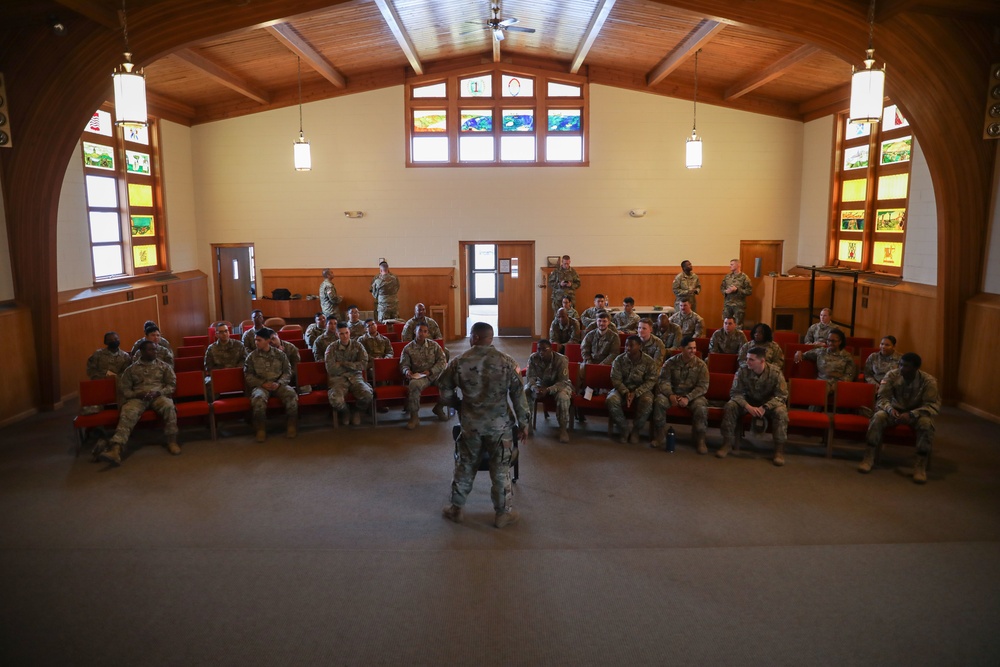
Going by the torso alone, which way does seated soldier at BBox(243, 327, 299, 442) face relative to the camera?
toward the camera

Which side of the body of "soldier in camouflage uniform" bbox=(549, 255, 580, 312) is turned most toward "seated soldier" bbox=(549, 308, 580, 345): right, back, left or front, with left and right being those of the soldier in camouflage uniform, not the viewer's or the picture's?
front

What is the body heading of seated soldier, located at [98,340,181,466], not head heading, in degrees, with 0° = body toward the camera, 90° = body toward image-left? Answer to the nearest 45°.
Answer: approximately 0°

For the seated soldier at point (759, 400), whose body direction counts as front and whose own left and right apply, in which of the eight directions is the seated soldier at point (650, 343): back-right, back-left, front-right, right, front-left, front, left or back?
back-right

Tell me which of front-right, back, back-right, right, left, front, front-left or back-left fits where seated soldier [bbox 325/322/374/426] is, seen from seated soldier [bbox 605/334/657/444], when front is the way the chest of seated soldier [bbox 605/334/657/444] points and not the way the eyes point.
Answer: right

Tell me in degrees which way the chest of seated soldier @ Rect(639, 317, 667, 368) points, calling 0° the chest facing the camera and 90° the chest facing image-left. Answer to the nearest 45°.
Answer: approximately 45°

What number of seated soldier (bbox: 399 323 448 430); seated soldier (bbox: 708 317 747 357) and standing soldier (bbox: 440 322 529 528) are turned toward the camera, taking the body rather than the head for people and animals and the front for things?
2

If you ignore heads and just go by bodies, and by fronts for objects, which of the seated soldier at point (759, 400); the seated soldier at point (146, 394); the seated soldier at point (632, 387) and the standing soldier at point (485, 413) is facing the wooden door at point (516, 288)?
the standing soldier

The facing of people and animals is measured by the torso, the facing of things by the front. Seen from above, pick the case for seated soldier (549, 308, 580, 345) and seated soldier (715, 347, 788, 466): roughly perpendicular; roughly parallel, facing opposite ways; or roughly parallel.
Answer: roughly parallel

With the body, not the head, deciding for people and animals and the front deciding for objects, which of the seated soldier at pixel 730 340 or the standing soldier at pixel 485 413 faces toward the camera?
the seated soldier

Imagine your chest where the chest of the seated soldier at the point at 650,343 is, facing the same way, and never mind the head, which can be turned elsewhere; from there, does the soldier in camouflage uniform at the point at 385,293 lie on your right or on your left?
on your right

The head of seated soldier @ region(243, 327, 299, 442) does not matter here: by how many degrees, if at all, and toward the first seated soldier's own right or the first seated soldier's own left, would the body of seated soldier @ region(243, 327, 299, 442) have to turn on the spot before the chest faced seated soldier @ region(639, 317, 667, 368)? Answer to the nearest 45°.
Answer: approximately 90° to the first seated soldier's own left

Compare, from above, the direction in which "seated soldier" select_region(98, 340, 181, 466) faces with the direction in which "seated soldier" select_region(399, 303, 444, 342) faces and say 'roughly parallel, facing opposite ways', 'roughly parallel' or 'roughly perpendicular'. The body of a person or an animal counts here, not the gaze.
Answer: roughly parallel

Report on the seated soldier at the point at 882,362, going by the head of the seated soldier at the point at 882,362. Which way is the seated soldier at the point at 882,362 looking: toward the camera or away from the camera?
toward the camera

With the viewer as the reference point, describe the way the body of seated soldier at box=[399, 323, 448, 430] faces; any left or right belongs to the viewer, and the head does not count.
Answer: facing the viewer

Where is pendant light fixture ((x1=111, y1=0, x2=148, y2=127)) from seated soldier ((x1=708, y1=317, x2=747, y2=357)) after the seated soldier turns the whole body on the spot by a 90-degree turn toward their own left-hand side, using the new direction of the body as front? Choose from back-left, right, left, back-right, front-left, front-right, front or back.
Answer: back-right
